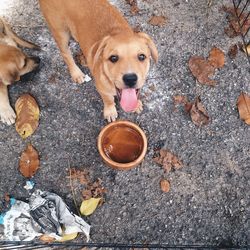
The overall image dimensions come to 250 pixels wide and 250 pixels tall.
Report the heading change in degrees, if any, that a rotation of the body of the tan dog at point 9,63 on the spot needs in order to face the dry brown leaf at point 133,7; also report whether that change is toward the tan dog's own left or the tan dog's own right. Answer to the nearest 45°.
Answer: approximately 45° to the tan dog's own left

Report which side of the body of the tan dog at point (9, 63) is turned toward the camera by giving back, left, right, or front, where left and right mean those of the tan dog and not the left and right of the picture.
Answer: right

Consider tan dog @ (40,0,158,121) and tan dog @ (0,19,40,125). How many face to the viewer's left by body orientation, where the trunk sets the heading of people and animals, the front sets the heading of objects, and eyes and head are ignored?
0

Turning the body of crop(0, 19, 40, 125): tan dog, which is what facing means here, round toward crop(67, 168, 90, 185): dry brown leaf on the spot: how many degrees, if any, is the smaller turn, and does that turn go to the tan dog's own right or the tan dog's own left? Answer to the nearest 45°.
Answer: approximately 45° to the tan dog's own right

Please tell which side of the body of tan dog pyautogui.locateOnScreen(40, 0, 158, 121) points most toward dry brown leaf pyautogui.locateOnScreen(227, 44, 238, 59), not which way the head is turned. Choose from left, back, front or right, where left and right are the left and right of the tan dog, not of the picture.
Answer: left

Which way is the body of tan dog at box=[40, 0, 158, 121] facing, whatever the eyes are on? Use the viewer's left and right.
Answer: facing the viewer and to the right of the viewer
